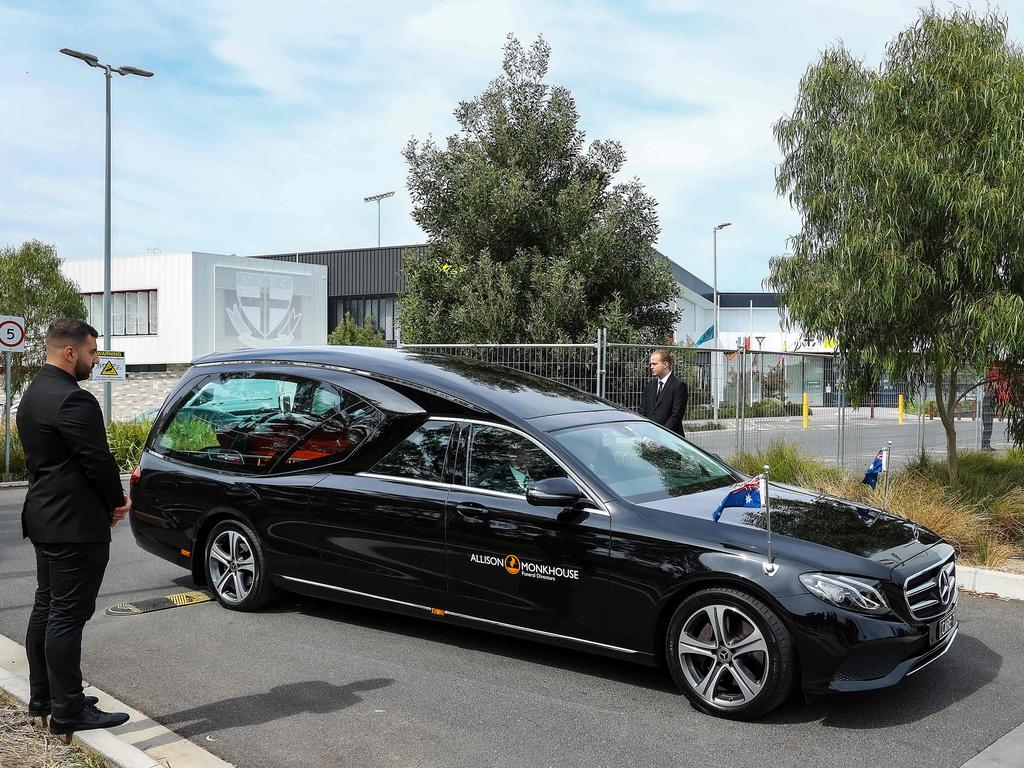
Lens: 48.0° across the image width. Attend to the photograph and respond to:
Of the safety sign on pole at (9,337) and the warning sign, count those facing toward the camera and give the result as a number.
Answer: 2

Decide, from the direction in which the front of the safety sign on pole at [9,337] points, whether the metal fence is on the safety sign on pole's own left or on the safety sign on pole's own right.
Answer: on the safety sign on pole's own left

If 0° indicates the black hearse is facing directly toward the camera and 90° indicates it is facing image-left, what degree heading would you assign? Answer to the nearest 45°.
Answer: approximately 315°

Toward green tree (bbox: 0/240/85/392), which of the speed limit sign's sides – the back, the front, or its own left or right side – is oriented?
back

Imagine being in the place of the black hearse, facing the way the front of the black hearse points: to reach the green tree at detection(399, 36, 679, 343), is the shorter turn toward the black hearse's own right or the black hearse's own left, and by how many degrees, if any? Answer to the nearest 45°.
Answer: approximately 135° to the black hearse's own left
